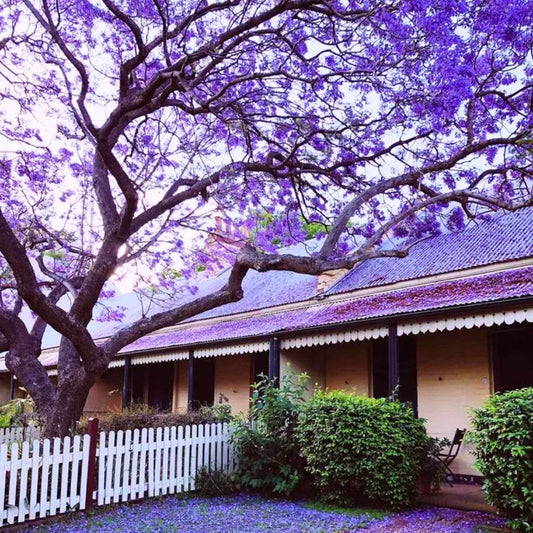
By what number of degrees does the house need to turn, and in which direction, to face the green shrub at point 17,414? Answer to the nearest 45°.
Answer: approximately 45° to its right

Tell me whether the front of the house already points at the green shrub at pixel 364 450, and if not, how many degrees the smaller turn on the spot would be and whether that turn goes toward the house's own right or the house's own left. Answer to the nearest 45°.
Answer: approximately 45° to the house's own left

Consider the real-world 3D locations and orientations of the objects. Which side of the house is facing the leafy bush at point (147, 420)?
front

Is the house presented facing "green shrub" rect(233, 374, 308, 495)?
yes

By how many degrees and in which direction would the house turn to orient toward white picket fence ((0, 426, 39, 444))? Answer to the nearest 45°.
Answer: approximately 45° to its right

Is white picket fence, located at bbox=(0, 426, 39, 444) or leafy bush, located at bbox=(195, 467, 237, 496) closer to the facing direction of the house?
the leafy bush

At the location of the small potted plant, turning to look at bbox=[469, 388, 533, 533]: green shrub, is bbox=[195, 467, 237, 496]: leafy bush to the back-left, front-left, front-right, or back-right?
back-right

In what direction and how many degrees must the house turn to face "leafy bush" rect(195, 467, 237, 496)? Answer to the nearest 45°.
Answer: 0° — it already faces it

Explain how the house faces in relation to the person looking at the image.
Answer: facing the viewer and to the left of the viewer

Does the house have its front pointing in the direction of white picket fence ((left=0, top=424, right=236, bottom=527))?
yes
